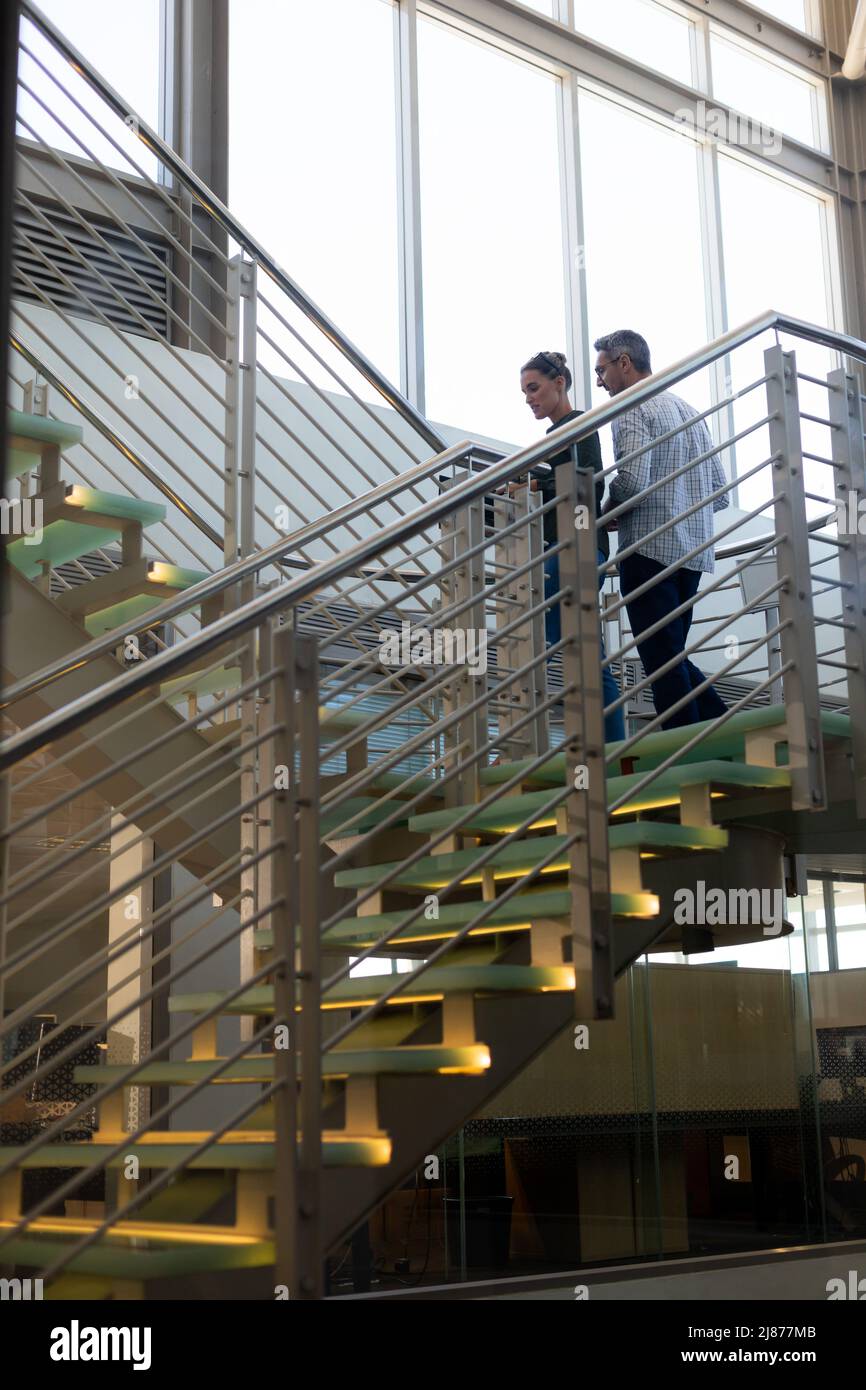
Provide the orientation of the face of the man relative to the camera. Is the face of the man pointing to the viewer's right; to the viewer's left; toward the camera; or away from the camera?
to the viewer's left

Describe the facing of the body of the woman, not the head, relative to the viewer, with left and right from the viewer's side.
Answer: facing the viewer and to the left of the viewer
